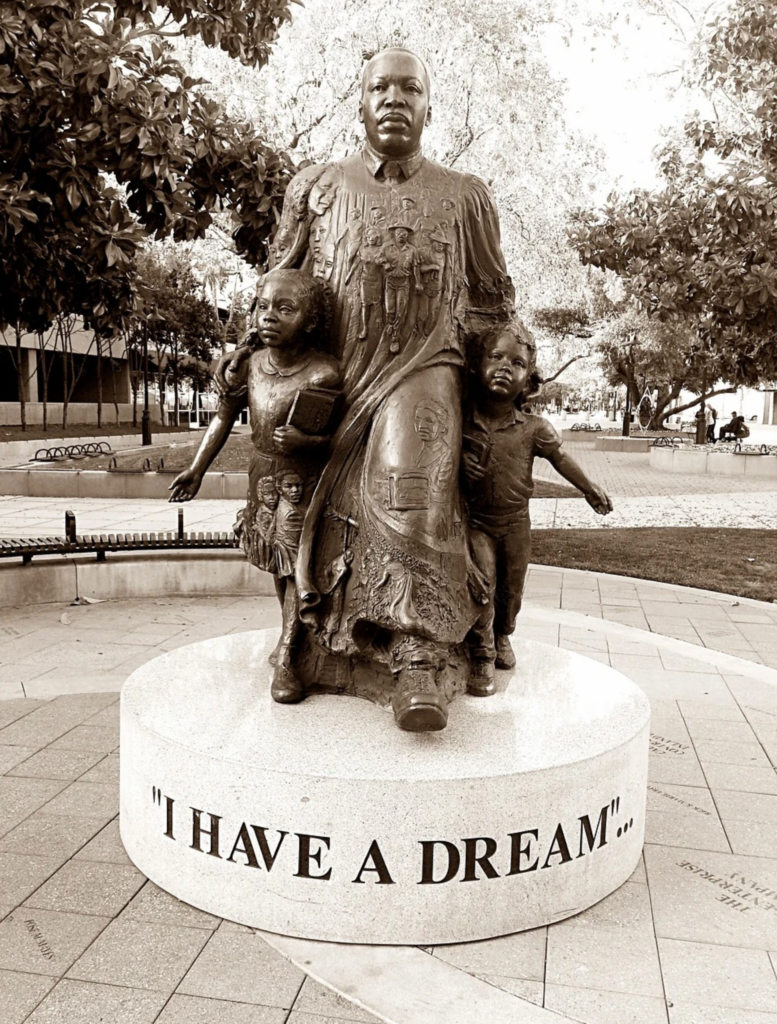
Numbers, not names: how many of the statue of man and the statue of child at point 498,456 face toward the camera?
2

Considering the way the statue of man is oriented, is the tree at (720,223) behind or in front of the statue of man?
behind

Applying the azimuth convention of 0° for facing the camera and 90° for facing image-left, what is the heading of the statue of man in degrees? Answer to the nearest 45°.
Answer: approximately 0°

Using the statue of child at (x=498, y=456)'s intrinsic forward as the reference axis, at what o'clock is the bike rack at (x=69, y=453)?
The bike rack is roughly at 5 o'clock from the statue of child.

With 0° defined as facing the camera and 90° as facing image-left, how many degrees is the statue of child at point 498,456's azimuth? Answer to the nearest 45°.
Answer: approximately 0°

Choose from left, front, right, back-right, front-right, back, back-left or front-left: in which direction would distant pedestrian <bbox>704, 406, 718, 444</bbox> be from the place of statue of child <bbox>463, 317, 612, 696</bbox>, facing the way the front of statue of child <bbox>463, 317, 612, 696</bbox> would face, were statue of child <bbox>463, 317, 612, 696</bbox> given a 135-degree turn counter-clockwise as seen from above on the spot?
front-left

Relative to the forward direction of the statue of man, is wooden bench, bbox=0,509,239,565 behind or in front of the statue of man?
behind
